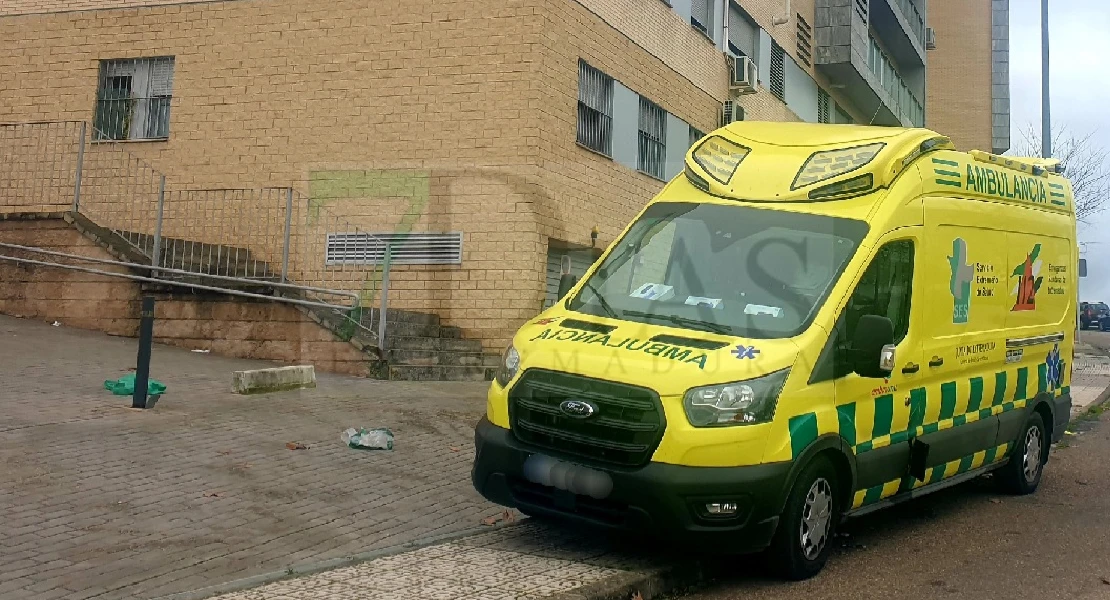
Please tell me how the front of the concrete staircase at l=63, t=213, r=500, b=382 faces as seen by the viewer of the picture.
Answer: facing the viewer and to the right of the viewer

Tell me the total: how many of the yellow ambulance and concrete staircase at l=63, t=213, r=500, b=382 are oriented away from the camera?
0

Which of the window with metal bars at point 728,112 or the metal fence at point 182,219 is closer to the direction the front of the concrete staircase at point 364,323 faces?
the window with metal bars

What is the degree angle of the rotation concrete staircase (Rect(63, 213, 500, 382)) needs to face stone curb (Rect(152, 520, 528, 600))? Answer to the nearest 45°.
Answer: approximately 45° to its right

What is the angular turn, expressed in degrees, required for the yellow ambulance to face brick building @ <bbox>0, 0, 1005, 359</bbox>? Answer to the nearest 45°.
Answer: approximately 90° to its right

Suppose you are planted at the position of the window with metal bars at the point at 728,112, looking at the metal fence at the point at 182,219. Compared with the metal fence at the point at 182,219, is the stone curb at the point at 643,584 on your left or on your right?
left

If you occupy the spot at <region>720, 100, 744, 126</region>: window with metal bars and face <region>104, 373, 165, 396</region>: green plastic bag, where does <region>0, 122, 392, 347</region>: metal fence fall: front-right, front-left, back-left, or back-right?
front-right

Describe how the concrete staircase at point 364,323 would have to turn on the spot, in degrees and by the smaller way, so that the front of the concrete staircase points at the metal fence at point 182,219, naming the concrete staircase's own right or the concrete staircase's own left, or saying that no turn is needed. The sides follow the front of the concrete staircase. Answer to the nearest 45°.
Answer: approximately 180°

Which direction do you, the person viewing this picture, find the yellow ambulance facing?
facing the viewer and to the left of the viewer

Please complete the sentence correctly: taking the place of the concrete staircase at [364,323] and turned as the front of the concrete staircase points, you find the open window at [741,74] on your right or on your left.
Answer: on your left
